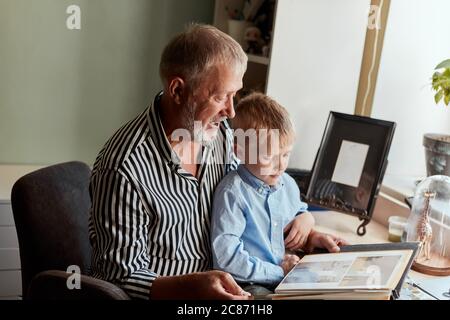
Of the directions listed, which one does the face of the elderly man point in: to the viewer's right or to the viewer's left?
to the viewer's right

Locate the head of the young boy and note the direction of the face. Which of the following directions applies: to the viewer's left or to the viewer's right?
to the viewer's right

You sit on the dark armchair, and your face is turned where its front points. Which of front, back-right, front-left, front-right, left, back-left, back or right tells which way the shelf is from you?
left

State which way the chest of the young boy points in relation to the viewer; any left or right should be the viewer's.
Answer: facing the viewer and to the right of the viewer

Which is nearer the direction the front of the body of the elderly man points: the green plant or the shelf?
the green plant

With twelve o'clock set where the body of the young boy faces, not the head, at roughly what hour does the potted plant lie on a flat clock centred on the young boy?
The potted plant is roughly at 9 o'clock from the young boy.

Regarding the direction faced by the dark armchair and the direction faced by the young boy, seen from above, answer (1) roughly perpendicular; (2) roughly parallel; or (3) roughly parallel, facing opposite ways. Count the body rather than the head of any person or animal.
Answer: roughly parallel

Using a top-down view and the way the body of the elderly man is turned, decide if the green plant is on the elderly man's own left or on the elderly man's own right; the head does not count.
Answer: on the elderly man's own left

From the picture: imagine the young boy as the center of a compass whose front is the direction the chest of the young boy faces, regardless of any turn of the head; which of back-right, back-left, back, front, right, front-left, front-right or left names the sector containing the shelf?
back-left

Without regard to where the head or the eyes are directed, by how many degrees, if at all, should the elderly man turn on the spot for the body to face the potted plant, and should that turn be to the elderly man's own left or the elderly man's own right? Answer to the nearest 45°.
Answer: approximately 90° to the elderly man's own left
